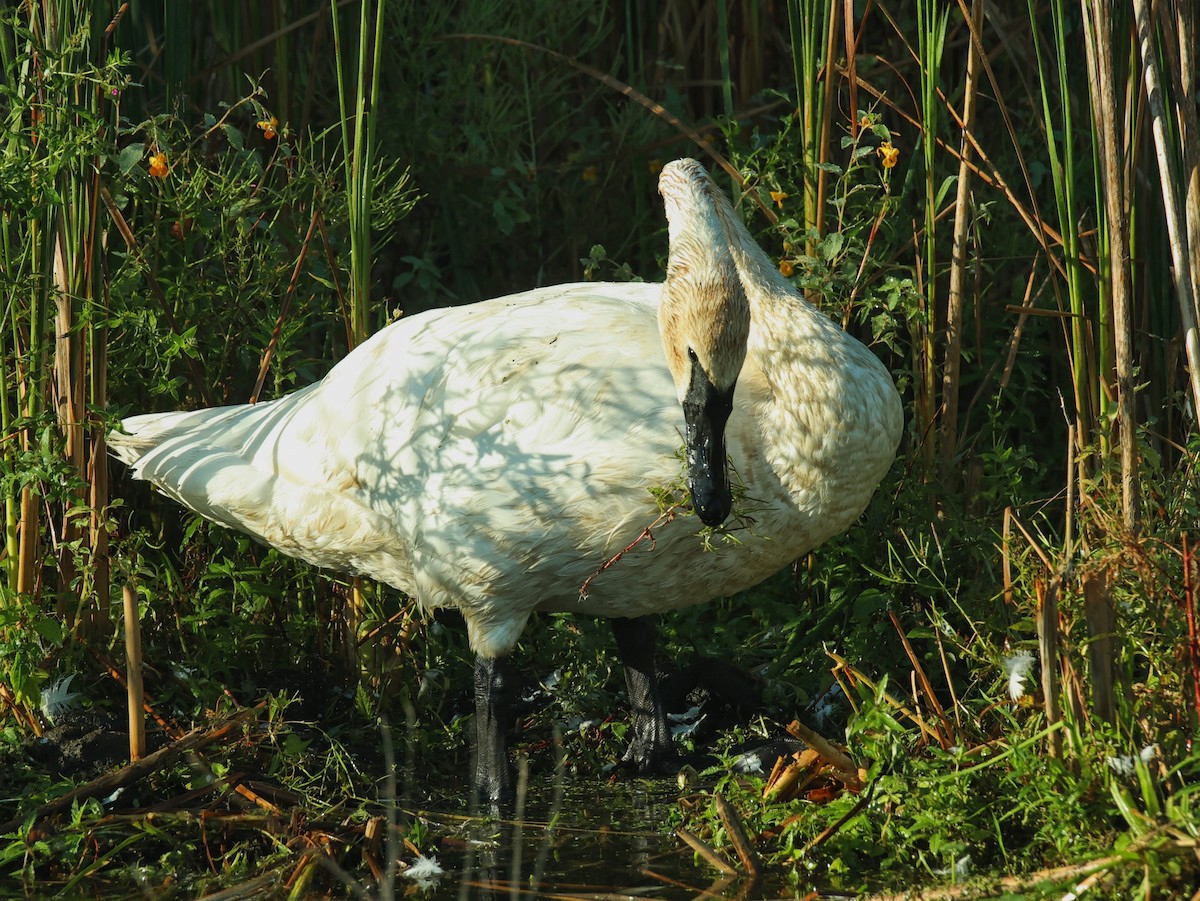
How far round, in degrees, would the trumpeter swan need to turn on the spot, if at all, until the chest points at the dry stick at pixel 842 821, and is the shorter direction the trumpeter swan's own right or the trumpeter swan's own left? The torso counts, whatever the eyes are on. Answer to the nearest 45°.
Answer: approximately 45° to the trumpeter swan's own right

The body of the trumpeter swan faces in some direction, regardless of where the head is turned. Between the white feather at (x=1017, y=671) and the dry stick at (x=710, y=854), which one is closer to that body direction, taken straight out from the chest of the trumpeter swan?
the white feather

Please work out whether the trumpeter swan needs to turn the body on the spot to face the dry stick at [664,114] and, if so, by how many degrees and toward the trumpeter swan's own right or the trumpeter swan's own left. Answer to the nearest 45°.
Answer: approximately 90° to the trumpeter swan's own left

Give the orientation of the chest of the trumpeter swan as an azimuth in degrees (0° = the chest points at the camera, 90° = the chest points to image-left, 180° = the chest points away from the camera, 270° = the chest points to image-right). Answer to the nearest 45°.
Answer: approximately 270°

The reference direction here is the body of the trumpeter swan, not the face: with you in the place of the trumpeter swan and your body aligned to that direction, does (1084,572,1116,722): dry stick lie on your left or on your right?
on your left

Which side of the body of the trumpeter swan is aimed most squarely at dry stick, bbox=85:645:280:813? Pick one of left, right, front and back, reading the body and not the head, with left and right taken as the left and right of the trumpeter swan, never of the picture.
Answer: back

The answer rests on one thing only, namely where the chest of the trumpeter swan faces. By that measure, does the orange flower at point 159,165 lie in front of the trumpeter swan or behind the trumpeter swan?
behind

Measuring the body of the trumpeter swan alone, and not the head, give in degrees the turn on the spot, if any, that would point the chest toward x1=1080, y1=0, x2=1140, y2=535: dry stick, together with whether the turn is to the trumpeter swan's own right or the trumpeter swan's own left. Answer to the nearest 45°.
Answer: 0° — it already faces it

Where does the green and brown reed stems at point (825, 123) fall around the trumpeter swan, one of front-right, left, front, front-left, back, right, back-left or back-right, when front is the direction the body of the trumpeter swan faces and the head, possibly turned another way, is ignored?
front-left

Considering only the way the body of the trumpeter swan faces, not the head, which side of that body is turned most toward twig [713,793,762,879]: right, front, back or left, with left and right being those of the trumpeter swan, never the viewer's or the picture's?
right
